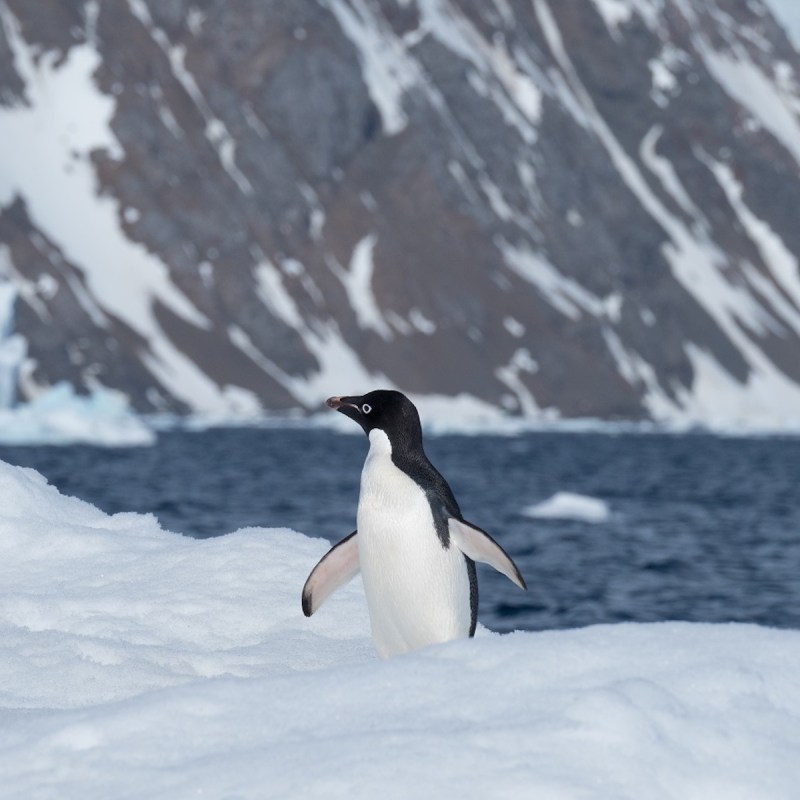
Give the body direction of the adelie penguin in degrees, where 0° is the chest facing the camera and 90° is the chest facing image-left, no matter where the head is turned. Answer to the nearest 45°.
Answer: approximately 45°
